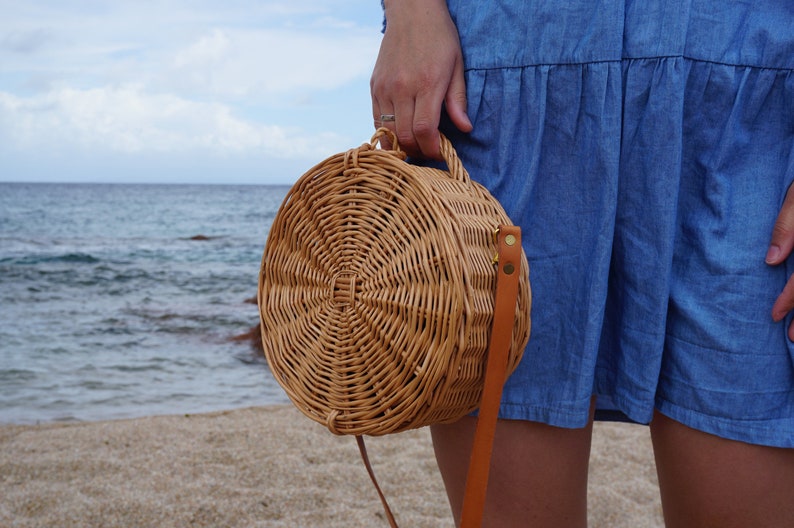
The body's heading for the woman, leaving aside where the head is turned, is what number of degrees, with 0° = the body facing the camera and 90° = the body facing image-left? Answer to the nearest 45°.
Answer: approximately 0°
